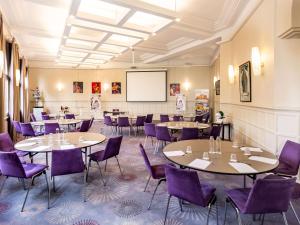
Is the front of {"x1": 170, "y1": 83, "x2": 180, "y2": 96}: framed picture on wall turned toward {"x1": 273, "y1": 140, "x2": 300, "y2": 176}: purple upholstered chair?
yes

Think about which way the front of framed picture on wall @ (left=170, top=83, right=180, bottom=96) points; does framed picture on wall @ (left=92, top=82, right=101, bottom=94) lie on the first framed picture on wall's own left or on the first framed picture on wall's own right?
on the first framed picture on wall's own right

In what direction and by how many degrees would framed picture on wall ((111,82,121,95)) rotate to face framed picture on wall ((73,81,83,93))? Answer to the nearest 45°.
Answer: approximately 90° to its right

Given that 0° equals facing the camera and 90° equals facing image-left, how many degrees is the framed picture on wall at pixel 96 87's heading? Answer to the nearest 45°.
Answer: approximately 0°

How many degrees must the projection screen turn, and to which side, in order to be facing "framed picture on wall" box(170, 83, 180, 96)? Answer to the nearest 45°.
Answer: approximately 90° to its left

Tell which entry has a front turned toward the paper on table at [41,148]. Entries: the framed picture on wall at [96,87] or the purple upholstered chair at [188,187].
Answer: the framed picture on wall

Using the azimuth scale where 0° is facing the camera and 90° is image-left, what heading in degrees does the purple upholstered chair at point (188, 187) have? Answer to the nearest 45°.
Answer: approximately 225°
